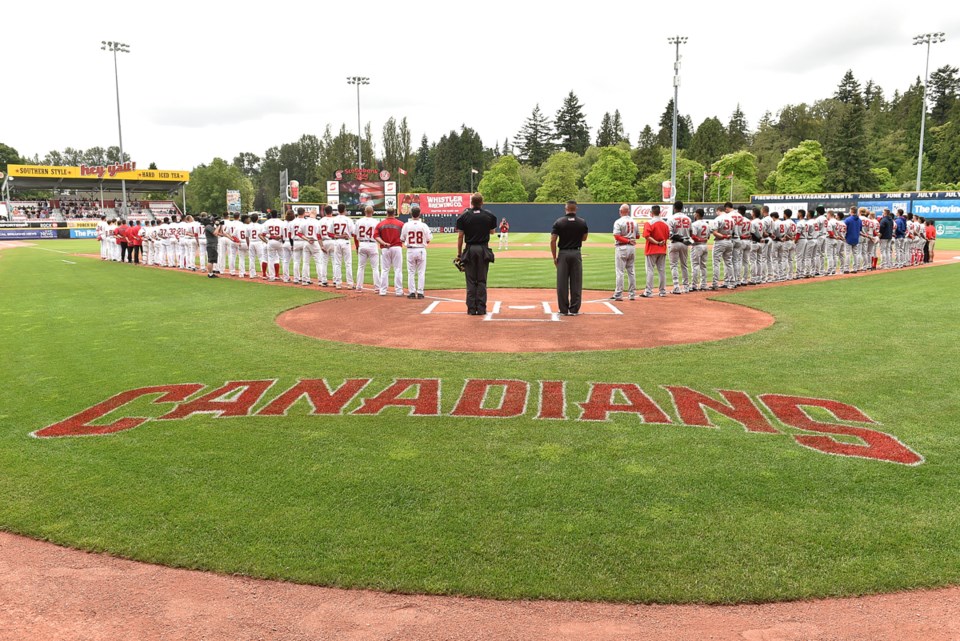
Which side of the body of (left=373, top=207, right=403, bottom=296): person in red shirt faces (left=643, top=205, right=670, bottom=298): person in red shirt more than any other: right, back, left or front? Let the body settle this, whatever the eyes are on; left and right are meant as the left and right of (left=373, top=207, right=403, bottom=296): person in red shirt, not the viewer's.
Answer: right

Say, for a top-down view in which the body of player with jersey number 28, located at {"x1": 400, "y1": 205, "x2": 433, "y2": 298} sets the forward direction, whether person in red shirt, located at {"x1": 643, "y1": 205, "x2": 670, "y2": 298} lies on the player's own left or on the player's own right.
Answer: on the player's own right

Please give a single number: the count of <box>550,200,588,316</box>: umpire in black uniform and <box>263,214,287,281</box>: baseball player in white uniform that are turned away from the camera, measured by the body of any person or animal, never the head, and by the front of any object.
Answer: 2

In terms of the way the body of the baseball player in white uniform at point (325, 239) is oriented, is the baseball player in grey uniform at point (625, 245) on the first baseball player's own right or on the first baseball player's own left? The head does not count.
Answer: on the first baseball player's own right

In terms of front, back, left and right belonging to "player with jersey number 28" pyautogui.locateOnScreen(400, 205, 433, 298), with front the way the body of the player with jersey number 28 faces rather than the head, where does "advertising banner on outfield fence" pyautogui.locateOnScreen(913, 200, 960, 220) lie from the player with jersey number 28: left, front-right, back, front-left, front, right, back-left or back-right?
front-right

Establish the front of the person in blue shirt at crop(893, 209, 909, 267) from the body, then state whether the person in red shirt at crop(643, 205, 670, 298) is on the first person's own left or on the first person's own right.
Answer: on the first person's own left

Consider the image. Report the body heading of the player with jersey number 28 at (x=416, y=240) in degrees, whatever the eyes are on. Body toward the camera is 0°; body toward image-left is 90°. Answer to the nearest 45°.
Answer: approximately 180°

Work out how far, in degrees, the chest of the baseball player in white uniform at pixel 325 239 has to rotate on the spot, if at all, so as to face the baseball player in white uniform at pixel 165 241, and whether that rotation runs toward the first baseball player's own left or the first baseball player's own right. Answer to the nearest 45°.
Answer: approximately 90° to the first baseball player's own left

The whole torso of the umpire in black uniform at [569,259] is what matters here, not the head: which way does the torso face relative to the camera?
away from the camera

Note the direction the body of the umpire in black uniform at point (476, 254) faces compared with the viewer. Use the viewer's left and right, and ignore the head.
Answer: facing away from the viewer

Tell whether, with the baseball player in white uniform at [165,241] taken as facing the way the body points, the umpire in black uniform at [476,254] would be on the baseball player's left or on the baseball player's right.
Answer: on the baseball player's right

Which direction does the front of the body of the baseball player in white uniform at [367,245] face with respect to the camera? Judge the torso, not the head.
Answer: away from the camera

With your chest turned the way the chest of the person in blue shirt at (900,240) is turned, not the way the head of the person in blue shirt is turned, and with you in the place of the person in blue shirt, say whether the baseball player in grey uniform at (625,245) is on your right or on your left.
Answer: on your left

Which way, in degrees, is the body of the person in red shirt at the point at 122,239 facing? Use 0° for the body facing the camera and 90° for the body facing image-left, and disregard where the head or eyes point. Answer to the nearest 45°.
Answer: approximately 225°

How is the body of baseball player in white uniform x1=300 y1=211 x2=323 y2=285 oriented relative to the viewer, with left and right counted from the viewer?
facing away from the viewer

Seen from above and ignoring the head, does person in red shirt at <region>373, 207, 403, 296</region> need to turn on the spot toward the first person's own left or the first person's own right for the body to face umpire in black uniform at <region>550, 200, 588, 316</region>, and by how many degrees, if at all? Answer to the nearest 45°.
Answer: approximately 135° to the first person's own right

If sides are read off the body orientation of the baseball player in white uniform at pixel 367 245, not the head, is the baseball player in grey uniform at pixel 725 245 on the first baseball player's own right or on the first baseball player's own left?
on the first baseball player's own right
